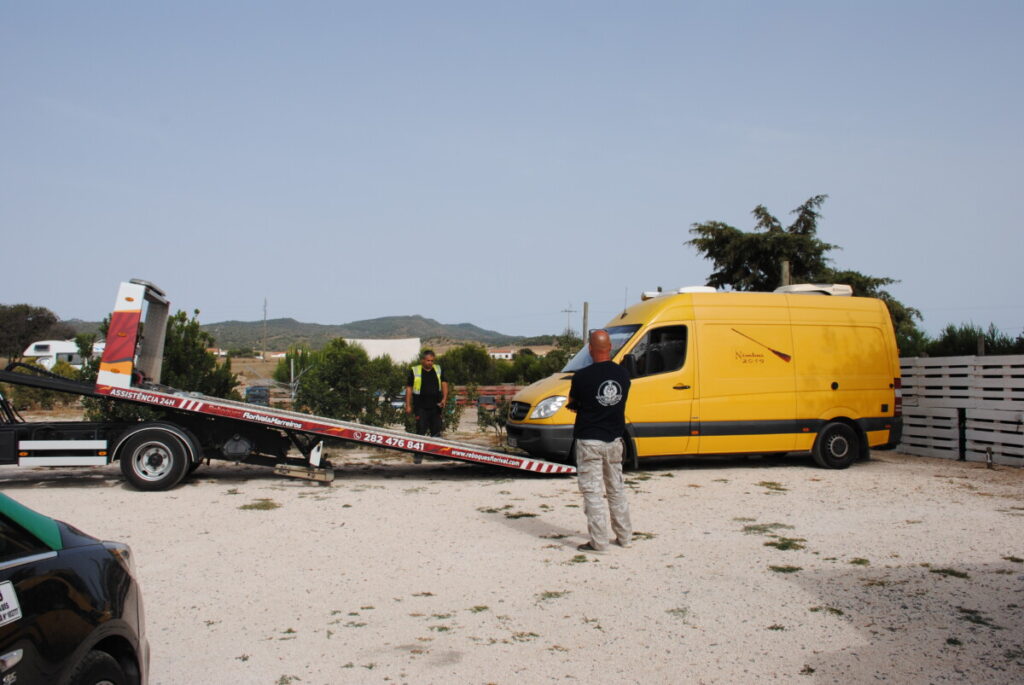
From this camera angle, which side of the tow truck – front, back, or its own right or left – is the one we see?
left

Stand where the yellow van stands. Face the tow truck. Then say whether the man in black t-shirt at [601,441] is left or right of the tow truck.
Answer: left

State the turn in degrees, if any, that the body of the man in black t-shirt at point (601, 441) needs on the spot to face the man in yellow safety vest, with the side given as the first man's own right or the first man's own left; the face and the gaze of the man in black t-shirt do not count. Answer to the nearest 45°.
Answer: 0° — they already face them

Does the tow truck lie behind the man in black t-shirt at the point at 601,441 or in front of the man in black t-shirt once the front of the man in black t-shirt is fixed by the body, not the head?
in front

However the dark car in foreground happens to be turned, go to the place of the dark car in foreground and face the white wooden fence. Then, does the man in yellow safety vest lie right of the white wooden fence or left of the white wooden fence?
left

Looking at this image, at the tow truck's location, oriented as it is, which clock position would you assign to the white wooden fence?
The white wooden fence is roughly at 6 o'clock from the tow truck.

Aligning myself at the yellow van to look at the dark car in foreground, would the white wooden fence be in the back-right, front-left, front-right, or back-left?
back-left

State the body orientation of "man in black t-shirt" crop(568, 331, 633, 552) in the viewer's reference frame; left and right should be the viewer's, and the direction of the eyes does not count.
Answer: facing away from the viewer and to the left of the viewer

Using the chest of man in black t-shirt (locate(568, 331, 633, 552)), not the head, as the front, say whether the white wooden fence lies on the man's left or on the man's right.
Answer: on the man's right

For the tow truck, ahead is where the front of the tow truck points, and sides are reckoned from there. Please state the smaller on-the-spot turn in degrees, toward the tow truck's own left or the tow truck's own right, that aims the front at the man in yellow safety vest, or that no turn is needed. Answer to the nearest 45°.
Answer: approximately 135° to the tow truck's own right

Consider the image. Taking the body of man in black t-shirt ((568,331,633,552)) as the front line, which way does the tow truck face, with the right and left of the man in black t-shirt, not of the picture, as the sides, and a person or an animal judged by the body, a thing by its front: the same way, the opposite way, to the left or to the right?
to the left
